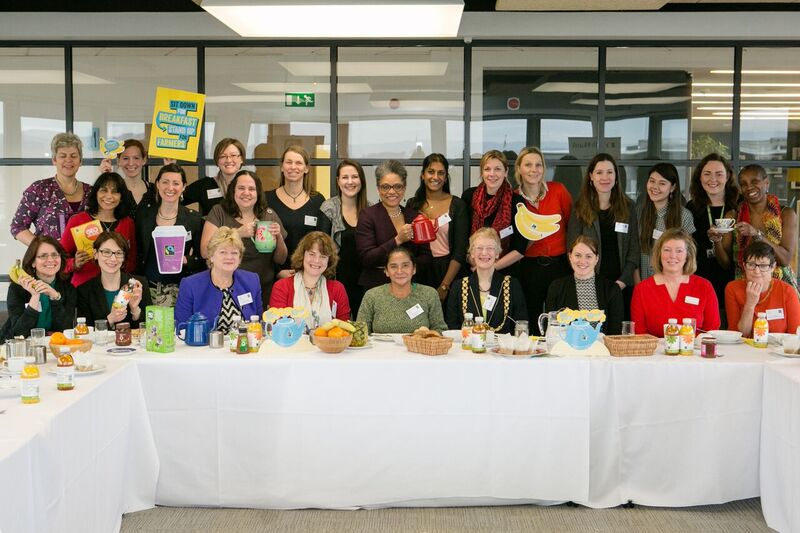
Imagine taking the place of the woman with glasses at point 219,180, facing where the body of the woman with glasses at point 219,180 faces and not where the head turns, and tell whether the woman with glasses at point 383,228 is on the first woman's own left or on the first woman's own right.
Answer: on the first woman's own left

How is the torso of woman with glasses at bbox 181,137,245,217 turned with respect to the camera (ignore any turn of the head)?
toward the camera

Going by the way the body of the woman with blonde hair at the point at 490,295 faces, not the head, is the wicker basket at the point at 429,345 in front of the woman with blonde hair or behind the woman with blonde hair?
in front

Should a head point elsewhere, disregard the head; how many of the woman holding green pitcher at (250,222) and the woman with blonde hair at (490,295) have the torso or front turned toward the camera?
2

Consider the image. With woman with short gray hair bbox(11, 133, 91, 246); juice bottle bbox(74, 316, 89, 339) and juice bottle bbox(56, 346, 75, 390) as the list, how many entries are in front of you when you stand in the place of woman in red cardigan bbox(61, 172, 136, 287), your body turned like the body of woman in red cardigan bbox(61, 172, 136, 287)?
2

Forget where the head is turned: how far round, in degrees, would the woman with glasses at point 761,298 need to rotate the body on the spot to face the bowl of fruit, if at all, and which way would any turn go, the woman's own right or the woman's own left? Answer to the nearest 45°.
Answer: approximately 45° to the woman's own right

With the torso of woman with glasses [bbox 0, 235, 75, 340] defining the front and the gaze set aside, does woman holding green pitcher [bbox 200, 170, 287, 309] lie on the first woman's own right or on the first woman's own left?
on the first woman's own left

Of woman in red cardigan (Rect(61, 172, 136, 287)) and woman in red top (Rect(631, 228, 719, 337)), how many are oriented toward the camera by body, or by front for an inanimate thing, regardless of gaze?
2

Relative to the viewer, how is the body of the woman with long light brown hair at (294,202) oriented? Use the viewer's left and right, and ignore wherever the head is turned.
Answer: facing the viewer

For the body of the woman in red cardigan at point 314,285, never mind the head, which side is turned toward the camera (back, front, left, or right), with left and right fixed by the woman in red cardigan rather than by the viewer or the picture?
front

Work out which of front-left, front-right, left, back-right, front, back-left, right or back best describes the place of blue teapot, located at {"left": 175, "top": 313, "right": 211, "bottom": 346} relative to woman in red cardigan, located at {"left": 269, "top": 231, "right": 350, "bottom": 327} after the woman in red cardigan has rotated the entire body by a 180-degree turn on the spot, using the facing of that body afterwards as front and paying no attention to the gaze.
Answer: back-left
